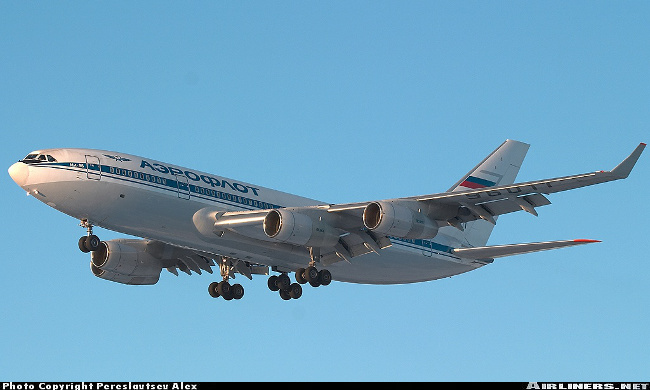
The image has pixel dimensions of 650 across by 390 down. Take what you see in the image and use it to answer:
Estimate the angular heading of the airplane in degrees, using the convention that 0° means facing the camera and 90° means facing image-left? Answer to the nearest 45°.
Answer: approximately 45°
